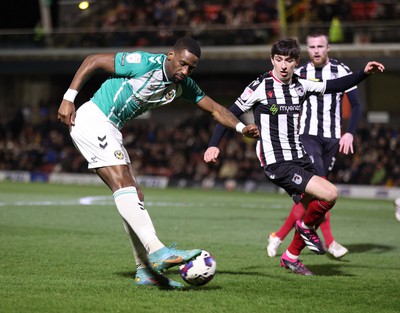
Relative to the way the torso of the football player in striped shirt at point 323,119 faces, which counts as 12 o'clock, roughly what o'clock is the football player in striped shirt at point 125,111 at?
the football player in striped shirt at point 125,111 is roughly at 1 o'clock from the football player in striped shirt at point 323,119.

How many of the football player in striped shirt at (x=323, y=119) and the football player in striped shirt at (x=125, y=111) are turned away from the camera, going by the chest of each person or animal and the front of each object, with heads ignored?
0

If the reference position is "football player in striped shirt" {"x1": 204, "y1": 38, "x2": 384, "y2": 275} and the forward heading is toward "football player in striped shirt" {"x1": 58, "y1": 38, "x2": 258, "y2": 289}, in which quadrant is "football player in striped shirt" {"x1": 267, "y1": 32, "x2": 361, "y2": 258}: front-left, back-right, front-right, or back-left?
back-right

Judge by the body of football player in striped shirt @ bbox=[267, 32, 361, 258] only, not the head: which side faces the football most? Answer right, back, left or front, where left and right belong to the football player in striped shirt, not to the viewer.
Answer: front

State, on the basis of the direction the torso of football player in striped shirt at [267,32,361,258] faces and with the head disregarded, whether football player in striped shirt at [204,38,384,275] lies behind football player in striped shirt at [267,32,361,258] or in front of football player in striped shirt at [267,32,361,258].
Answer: in front

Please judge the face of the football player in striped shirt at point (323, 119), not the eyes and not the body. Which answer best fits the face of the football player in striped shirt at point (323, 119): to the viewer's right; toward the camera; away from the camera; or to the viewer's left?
toward the camera

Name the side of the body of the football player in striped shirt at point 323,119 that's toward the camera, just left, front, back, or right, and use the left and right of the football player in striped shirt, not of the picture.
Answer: front

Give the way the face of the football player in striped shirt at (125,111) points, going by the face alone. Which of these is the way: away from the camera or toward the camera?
toward the camera

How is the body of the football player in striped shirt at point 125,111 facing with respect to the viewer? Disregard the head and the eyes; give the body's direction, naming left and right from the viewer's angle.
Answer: facing the viewer and to the right of the viewer

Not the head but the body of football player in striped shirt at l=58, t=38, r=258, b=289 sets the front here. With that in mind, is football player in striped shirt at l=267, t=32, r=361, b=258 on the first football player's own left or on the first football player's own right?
on the first football player's own left
